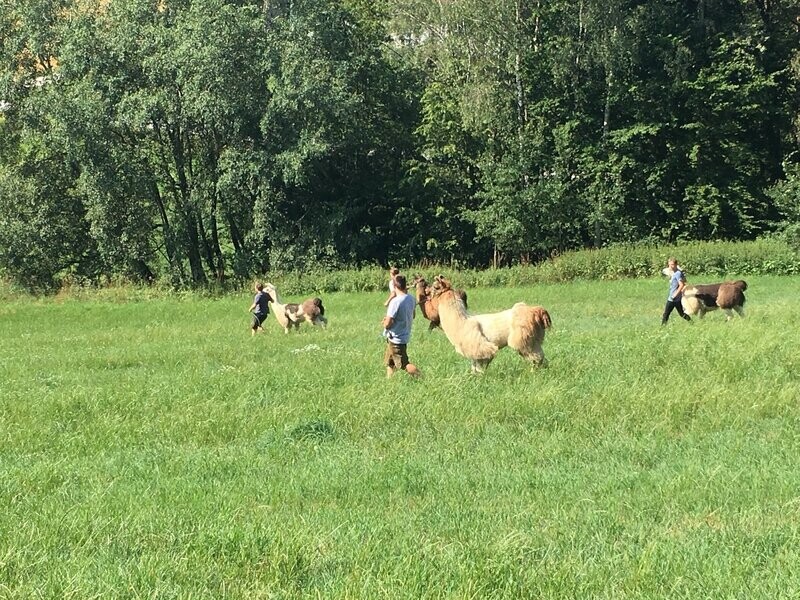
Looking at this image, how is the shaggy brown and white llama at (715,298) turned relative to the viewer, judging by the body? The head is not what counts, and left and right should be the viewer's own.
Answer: facing to the left of the viewer

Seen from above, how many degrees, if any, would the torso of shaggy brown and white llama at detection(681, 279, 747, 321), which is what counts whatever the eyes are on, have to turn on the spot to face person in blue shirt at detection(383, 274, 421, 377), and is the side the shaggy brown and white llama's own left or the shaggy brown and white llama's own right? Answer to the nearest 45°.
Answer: approximately 45° to the shaggy brown and white llama's own left

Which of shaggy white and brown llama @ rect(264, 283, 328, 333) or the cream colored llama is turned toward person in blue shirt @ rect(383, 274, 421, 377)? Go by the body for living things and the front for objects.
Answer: the cream colored llama

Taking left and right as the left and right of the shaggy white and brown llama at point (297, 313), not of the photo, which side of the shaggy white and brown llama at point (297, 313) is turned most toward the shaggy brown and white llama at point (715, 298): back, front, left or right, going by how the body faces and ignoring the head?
back

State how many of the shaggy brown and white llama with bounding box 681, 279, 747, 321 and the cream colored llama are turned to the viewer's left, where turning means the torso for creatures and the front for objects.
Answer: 2

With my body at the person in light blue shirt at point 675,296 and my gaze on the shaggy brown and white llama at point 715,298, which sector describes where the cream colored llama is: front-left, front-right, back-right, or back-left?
back-right

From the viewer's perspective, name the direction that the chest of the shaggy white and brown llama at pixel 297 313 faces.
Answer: to the viewer's left

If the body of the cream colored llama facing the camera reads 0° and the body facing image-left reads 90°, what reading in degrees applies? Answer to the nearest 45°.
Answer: approximately 90°

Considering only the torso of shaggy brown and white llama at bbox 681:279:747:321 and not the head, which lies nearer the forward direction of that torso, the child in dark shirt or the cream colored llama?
the child in dark shirt
